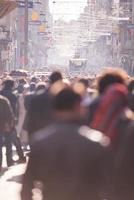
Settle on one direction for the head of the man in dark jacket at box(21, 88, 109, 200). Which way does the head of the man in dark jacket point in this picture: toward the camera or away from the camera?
away from the camera

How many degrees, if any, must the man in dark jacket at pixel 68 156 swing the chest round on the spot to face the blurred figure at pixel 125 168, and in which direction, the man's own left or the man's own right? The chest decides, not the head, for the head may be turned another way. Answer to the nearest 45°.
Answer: approximately 45° to the man's own right

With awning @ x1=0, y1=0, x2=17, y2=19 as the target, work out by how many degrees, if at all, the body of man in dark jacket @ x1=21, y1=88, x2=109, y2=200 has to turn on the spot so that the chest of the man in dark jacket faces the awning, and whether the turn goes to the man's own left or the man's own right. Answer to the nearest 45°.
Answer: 0° — they already face it

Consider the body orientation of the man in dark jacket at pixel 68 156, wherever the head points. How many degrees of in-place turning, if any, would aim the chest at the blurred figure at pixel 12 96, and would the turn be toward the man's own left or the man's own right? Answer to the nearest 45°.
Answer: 0° — they already face them

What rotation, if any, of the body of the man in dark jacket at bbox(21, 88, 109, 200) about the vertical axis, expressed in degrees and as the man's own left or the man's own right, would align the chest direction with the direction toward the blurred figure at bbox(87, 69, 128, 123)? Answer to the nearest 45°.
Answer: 0° — they already face them

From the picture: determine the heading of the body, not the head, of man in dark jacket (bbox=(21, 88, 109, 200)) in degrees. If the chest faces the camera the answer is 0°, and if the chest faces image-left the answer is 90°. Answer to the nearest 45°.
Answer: approximately 180°
